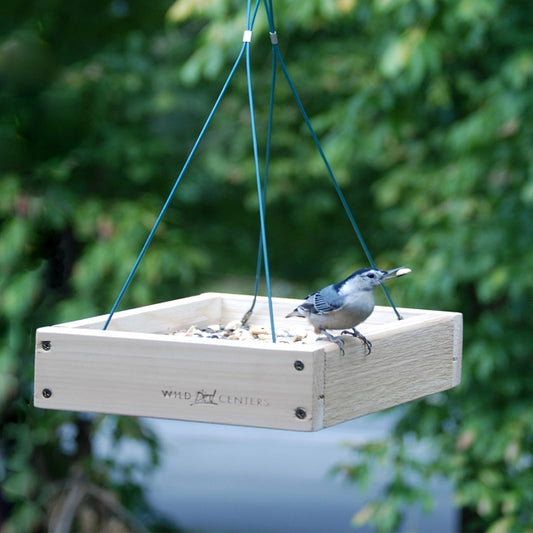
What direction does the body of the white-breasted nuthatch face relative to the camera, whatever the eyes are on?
to the viewer's right

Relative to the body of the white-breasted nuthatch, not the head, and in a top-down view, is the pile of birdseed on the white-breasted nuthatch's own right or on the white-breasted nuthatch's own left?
on the white-breasted nuthatch's own left
